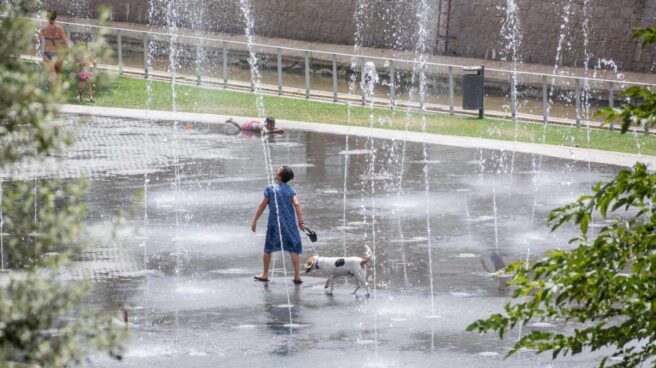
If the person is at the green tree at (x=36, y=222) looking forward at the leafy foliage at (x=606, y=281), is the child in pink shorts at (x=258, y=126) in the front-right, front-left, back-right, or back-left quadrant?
front-left

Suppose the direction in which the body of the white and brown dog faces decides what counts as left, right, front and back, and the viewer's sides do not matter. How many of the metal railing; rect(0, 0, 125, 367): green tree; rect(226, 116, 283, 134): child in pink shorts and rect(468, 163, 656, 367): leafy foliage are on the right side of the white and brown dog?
2

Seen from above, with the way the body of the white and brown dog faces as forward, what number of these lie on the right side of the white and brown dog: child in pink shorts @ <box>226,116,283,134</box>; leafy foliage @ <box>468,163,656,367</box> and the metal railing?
2

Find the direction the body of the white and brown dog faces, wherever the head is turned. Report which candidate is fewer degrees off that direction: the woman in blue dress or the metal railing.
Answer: the woman in blue dress

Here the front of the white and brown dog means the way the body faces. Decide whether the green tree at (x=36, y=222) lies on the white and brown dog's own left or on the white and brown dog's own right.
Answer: on the white and brown dog's own left

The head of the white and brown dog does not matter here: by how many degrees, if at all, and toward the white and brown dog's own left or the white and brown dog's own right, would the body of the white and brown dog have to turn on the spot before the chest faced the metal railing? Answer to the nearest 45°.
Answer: approximately 90° to the white and brown dog's own right

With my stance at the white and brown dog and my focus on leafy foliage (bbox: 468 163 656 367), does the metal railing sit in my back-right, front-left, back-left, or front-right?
back-left

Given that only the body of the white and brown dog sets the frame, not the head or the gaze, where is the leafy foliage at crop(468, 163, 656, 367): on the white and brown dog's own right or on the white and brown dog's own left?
on the white and brown dog's own left

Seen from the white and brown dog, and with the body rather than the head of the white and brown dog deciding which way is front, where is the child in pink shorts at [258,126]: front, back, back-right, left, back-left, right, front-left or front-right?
right

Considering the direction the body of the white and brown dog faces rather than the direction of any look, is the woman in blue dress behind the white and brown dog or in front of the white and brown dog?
in front

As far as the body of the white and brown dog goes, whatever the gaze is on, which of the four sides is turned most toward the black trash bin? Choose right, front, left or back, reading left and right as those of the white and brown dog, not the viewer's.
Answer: right

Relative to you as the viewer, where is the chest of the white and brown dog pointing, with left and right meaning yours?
facing to the left of the viewer
